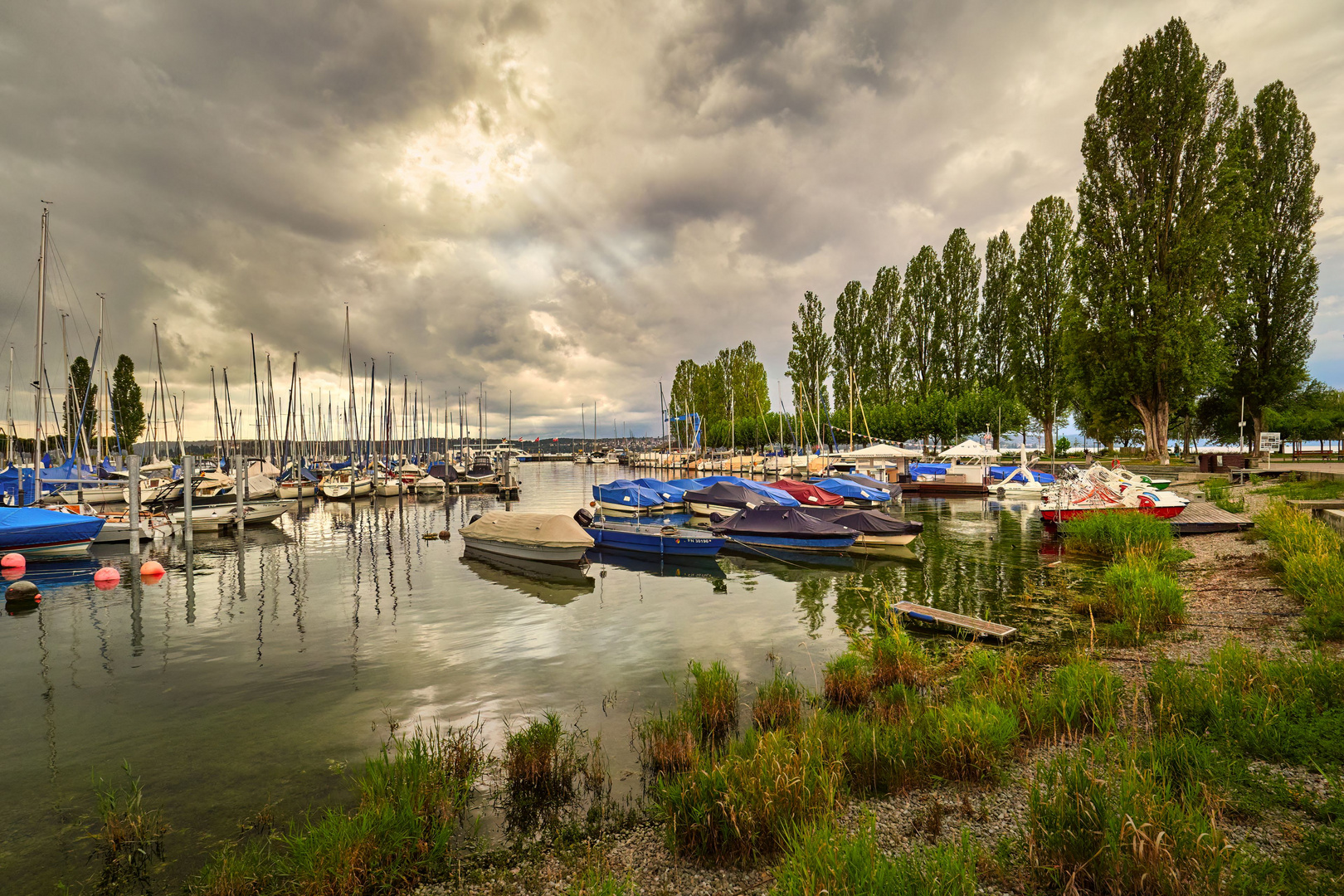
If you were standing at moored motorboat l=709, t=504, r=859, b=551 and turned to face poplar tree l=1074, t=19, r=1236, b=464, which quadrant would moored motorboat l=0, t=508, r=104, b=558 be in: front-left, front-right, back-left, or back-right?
back-left

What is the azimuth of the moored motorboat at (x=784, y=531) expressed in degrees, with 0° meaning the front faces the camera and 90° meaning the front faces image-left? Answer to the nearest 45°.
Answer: approximately 315°

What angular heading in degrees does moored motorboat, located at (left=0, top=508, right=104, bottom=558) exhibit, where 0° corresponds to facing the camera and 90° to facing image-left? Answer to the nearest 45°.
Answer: approximately 270°

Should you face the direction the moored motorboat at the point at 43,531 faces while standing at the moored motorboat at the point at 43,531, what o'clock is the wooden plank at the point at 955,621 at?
The wooden plank is roughly at 2 o'clock from the moored motorboat.

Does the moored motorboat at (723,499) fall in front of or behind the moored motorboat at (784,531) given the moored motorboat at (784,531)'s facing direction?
behind
